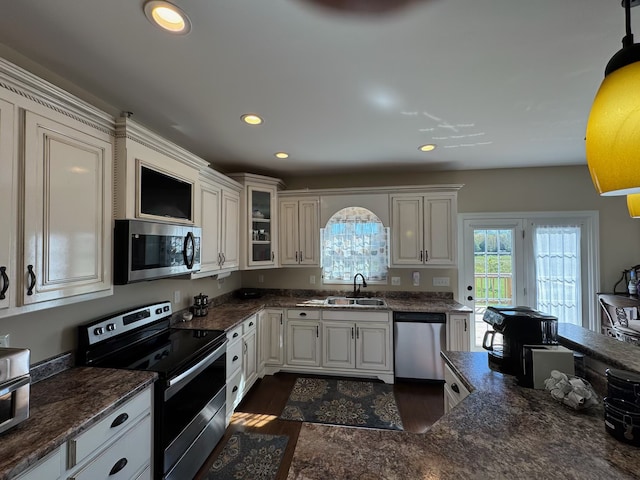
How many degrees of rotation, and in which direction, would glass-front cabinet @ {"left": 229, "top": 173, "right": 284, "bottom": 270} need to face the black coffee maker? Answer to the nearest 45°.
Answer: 0° — it already faces it

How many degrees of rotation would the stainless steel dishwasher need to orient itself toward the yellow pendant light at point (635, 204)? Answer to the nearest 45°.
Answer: approximately 45° to its left

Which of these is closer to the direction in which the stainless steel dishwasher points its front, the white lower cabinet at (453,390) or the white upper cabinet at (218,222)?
the white lower cabinet

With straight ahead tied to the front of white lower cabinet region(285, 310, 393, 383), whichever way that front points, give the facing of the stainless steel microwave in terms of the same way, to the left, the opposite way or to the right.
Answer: to the left

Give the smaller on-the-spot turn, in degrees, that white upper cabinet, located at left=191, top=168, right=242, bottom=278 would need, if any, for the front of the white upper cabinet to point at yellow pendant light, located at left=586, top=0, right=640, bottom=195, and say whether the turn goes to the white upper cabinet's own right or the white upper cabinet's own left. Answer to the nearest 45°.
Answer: approximately 45° to the white upper cabinet's own right

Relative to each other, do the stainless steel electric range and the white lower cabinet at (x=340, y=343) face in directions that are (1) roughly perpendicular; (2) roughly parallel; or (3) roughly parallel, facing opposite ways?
roughly perpendicular

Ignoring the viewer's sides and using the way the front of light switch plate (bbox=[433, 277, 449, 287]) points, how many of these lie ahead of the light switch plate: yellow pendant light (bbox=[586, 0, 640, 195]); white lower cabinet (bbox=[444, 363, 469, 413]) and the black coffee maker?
3

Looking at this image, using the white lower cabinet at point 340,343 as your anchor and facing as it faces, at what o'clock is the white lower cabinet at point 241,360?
the white lower cabinet at point 241,360 is roughly at 2 o'clock from the white lower cabinet at point 340,343.
